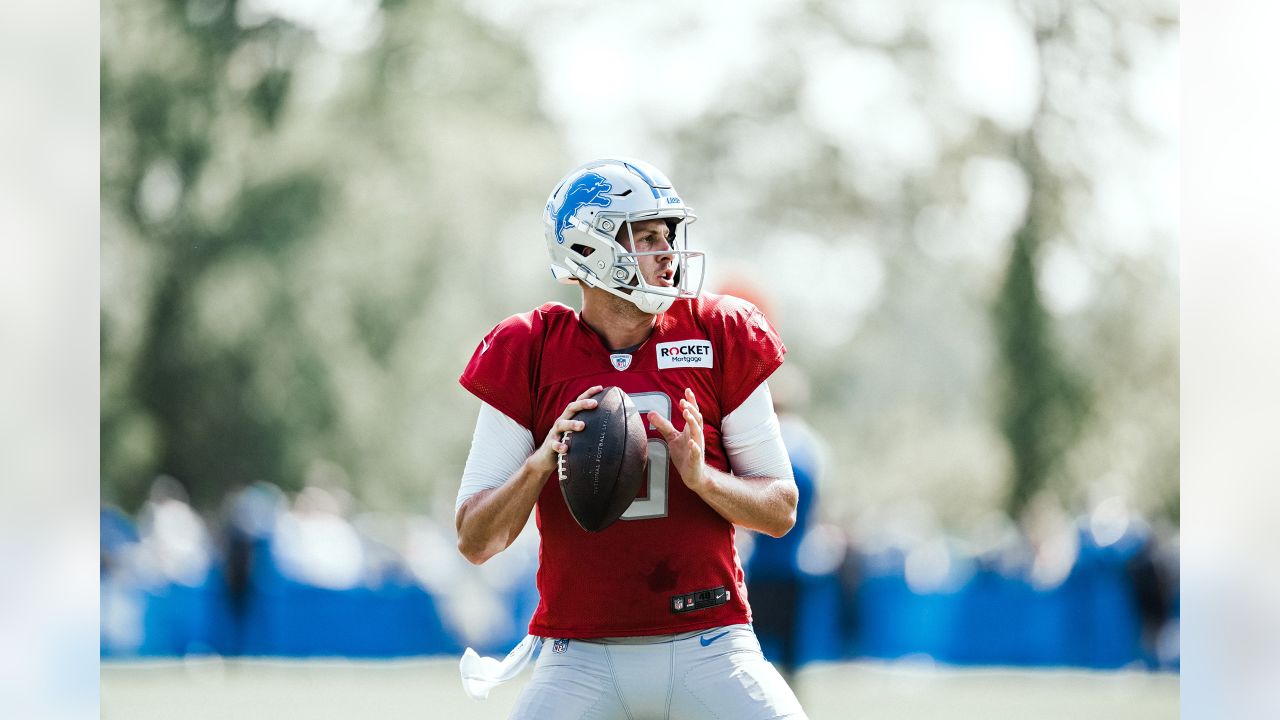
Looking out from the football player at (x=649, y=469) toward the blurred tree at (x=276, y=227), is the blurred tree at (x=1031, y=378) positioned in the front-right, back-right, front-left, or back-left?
front-right

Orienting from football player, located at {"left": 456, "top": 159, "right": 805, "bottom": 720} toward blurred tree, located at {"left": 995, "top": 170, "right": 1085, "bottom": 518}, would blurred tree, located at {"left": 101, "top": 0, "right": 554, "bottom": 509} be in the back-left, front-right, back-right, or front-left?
front-left

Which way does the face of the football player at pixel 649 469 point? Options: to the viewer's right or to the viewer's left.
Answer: to the viewer's right

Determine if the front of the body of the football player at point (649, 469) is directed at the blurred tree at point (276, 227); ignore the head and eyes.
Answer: no

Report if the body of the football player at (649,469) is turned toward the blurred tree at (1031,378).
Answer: no

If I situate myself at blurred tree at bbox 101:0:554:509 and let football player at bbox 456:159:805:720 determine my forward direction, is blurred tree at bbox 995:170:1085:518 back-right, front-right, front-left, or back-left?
front-left

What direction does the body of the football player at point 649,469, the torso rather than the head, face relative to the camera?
toward the camera
